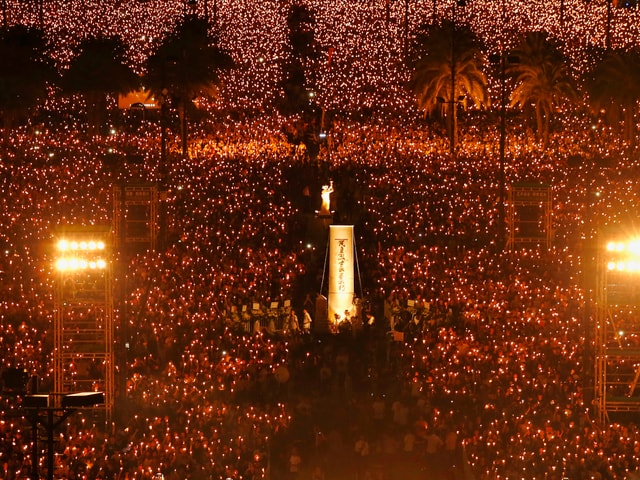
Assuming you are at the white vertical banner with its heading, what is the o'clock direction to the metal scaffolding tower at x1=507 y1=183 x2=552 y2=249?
The metal scaffolding tower is roughly at 8 o'clock from the white vertical banner.

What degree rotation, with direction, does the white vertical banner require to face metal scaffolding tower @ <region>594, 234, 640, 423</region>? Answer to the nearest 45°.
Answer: approximately 45° to its left

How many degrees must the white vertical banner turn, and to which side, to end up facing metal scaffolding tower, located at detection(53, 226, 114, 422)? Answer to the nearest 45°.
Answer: approximately 45° to its right

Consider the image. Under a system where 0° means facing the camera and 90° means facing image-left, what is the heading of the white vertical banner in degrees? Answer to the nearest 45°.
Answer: approximately 0°
